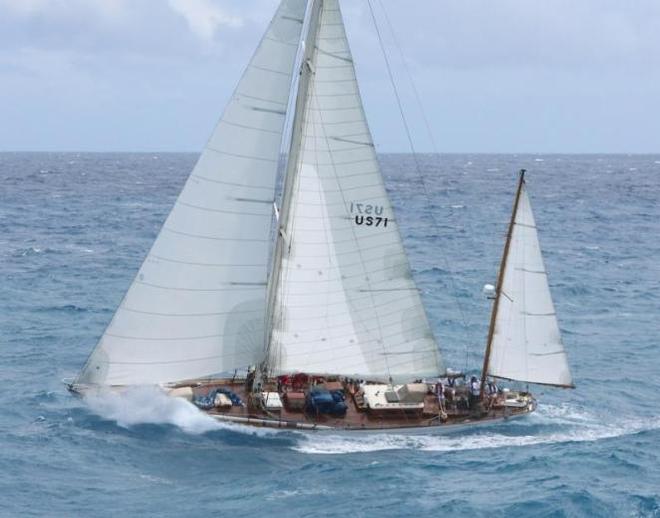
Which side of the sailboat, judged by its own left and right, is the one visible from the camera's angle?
left
